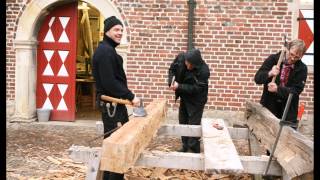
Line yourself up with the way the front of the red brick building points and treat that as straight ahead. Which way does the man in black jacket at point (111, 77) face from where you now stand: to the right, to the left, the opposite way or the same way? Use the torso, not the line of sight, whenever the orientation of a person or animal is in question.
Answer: to the left

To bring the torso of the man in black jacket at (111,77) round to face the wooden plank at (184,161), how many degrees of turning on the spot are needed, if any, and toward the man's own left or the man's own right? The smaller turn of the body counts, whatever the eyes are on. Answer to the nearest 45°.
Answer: approximately 45° to the man's own right

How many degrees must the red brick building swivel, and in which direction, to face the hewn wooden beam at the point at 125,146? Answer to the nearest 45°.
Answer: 0° — it already faces it

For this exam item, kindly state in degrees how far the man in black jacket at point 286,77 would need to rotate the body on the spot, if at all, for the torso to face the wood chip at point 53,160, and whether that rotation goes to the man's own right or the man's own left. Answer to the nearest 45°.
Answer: approximately 45° to the man's own right

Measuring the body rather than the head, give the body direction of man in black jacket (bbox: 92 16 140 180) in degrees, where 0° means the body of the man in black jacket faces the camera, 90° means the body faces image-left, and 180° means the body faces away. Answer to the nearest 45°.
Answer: approximately 270°

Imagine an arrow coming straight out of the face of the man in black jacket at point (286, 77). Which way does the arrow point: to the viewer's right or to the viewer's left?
to the viewer's left

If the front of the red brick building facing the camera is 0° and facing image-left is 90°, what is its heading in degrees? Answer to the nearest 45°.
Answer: approximately 0°

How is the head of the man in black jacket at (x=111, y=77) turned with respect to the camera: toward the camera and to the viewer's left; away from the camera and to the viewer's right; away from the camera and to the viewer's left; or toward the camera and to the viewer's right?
toward the camera and to the viewer's right

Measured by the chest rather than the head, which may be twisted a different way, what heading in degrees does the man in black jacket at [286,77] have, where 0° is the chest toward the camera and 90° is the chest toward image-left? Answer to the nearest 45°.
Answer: approximately 45°

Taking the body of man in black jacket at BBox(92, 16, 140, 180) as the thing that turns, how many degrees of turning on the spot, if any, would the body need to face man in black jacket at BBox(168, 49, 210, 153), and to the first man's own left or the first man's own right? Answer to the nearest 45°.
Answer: approximately 45° to the first man's own left
